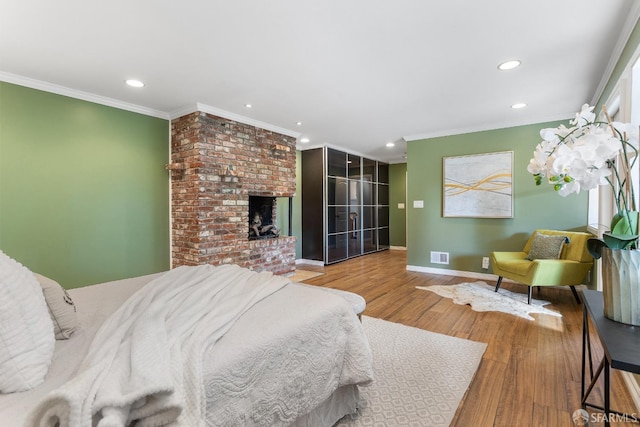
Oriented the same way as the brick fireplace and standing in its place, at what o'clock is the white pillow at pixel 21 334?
The white pillow is roughly at 2 o'clock from the brick fireplace.

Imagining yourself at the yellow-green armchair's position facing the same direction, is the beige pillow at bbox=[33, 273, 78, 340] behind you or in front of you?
in front

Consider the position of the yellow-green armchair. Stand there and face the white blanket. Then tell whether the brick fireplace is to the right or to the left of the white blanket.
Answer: right

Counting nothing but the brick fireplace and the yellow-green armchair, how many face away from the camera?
0

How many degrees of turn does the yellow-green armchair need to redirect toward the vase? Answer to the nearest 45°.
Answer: approximately 45° to its left

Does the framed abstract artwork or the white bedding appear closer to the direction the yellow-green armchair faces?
the white bedding

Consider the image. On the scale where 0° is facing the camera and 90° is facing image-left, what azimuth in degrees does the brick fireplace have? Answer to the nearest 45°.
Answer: approximately 315°

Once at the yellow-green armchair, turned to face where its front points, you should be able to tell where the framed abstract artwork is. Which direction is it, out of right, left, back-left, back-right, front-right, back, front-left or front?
right

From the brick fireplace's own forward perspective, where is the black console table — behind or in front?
in front

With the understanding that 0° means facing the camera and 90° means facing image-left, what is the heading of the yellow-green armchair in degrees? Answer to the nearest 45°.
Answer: approximately 45°

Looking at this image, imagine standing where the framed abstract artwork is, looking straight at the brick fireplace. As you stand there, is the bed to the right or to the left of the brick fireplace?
left
